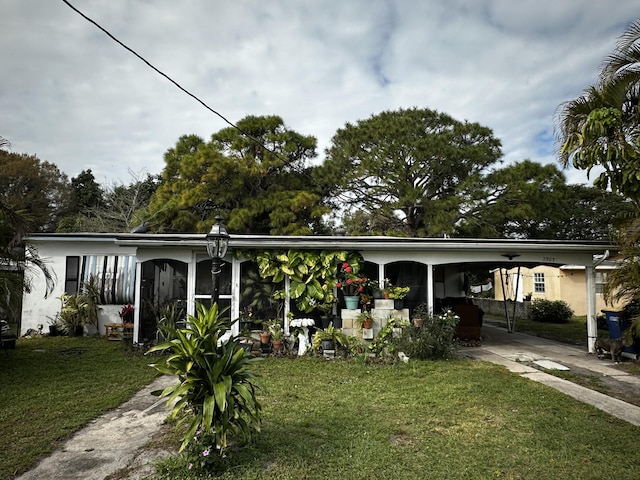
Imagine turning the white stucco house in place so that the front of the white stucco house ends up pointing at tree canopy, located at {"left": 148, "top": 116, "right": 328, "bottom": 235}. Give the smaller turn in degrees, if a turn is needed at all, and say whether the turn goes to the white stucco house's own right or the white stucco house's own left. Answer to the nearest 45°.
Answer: approximately 180°

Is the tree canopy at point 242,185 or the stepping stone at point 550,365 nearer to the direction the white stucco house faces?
the stepping stone

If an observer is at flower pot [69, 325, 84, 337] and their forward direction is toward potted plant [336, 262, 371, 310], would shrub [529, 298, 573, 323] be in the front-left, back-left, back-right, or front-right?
front-left

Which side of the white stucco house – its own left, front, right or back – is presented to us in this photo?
front

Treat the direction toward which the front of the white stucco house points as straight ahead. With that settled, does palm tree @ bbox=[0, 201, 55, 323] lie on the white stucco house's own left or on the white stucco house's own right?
on the white stucco house's own right

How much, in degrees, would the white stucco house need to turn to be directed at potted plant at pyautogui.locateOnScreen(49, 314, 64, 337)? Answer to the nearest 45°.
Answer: approximately 135° to its right

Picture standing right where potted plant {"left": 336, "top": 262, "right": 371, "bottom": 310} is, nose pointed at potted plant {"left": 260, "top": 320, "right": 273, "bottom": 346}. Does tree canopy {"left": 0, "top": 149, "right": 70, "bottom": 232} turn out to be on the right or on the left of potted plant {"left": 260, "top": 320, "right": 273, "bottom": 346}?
right

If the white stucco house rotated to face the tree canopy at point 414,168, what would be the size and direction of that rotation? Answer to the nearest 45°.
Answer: approximately 135° to its left

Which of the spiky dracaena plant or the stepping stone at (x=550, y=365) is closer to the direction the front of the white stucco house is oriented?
the spiky dracaena plant

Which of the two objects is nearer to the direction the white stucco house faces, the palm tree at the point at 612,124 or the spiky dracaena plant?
the spiky dracaena plant

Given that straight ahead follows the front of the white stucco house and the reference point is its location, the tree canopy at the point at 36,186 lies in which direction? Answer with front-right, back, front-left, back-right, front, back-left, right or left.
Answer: back-right

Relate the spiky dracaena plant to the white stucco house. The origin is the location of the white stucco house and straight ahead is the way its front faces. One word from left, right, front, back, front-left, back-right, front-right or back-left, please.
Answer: front
